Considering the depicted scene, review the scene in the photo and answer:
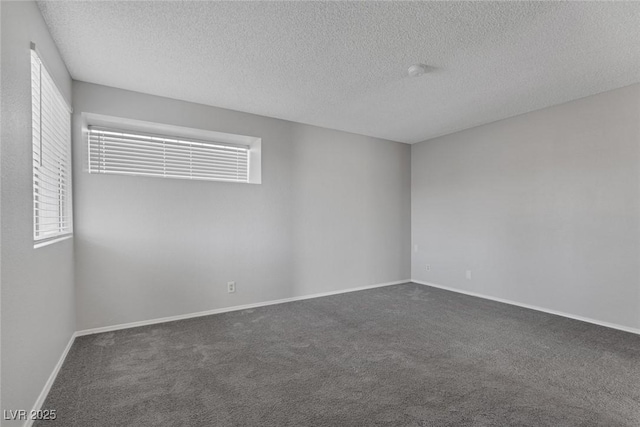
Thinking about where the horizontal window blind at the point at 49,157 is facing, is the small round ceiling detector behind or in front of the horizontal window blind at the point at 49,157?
in front

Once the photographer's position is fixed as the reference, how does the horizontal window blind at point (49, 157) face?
facing to the right of the viewer

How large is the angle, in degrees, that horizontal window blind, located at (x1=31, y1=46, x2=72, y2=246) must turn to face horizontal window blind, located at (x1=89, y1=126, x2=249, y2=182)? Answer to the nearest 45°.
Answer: approximately 45° to its left

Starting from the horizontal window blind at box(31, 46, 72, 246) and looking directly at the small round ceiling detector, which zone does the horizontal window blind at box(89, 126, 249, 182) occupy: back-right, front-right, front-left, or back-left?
front-left

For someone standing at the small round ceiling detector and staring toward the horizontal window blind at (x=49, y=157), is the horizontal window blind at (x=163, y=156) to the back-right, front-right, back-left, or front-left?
front-right

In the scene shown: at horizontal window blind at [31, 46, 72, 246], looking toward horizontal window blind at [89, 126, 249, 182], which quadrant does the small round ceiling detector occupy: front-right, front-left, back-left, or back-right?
front-right
